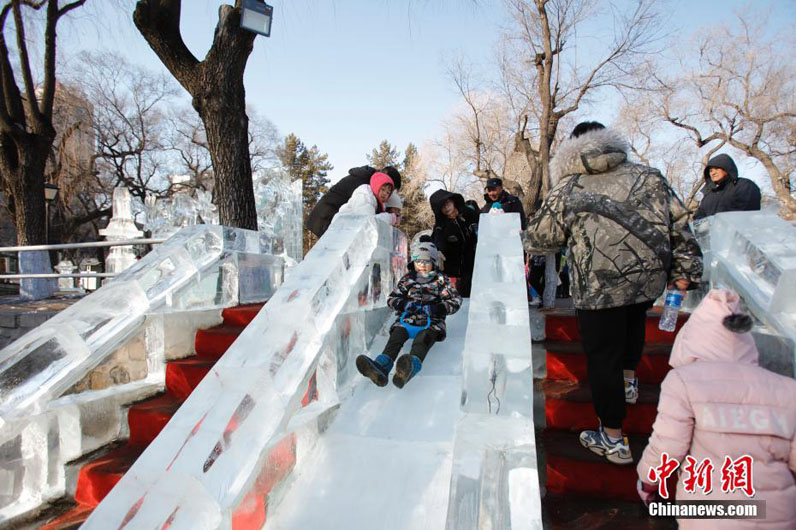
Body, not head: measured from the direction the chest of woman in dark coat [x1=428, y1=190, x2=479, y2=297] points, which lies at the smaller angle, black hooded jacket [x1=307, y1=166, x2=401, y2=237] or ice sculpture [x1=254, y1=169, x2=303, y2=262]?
the black hooded jacket

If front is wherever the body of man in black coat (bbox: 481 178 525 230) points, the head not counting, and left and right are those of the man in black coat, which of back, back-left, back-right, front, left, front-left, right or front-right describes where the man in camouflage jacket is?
front-left

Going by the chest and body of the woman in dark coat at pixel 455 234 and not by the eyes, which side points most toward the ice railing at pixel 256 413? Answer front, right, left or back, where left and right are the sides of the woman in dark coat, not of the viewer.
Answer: front

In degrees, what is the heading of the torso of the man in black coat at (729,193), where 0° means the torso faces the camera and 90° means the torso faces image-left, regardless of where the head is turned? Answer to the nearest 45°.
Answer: approximately 45°

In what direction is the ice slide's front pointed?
toward the camera

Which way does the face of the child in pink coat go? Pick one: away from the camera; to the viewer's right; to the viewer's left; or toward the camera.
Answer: away from the camera

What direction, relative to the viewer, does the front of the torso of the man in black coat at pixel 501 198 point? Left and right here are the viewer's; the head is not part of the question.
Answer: facing the viewer and to the left of the viewer

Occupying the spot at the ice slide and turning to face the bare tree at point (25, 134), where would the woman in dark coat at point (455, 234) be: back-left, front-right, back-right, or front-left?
front-right

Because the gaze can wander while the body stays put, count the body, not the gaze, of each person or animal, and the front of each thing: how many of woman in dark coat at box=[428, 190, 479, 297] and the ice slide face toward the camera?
2

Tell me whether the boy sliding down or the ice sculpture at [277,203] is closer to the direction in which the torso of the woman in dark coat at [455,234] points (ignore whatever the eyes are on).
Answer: the boy sliding down

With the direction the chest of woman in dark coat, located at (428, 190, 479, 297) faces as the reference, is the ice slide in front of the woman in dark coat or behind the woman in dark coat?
in front

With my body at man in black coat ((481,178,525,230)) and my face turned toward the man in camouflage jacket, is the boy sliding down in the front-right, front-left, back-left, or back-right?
front-right
